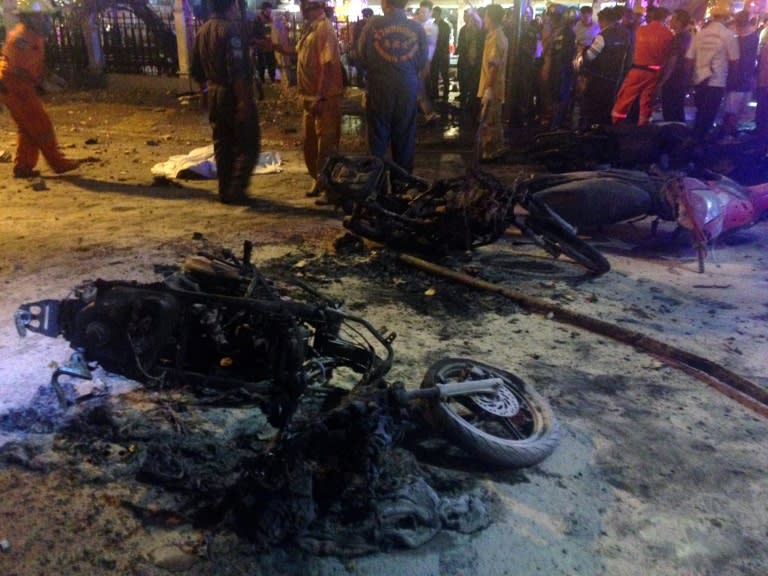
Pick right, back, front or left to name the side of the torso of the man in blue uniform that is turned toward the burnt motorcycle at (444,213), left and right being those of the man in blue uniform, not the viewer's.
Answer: back

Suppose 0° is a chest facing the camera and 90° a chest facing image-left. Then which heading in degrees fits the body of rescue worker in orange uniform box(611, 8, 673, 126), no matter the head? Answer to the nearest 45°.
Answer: approximately 180°

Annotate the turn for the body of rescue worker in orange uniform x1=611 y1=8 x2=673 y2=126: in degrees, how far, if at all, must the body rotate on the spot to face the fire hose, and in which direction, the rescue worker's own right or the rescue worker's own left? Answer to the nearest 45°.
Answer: approximately 180°

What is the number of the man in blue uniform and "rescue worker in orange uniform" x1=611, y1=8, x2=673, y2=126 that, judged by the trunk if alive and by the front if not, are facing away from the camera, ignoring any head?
2

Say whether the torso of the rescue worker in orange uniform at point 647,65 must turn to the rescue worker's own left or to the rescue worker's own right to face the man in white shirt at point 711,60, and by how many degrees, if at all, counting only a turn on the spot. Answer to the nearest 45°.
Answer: approximately 45° to the rescue worker's own right

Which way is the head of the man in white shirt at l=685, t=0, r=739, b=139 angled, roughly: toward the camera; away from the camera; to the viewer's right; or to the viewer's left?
away from the camera

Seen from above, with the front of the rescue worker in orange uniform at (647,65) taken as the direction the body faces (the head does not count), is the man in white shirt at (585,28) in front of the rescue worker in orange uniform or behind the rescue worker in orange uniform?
in front

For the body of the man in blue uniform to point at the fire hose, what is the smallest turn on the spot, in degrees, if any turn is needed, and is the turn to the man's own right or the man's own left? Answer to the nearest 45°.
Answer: approximately 135° to the man's own right

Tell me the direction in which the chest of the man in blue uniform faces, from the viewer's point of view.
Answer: away from the camera

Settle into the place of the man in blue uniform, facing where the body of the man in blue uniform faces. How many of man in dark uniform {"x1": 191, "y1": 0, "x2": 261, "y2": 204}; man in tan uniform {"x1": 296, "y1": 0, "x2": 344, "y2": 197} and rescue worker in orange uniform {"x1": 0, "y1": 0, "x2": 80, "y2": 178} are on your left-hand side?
3

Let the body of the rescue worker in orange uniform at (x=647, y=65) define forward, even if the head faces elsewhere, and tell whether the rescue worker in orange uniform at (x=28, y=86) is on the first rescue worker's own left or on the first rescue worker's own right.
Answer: on the first rescue worker's own left
